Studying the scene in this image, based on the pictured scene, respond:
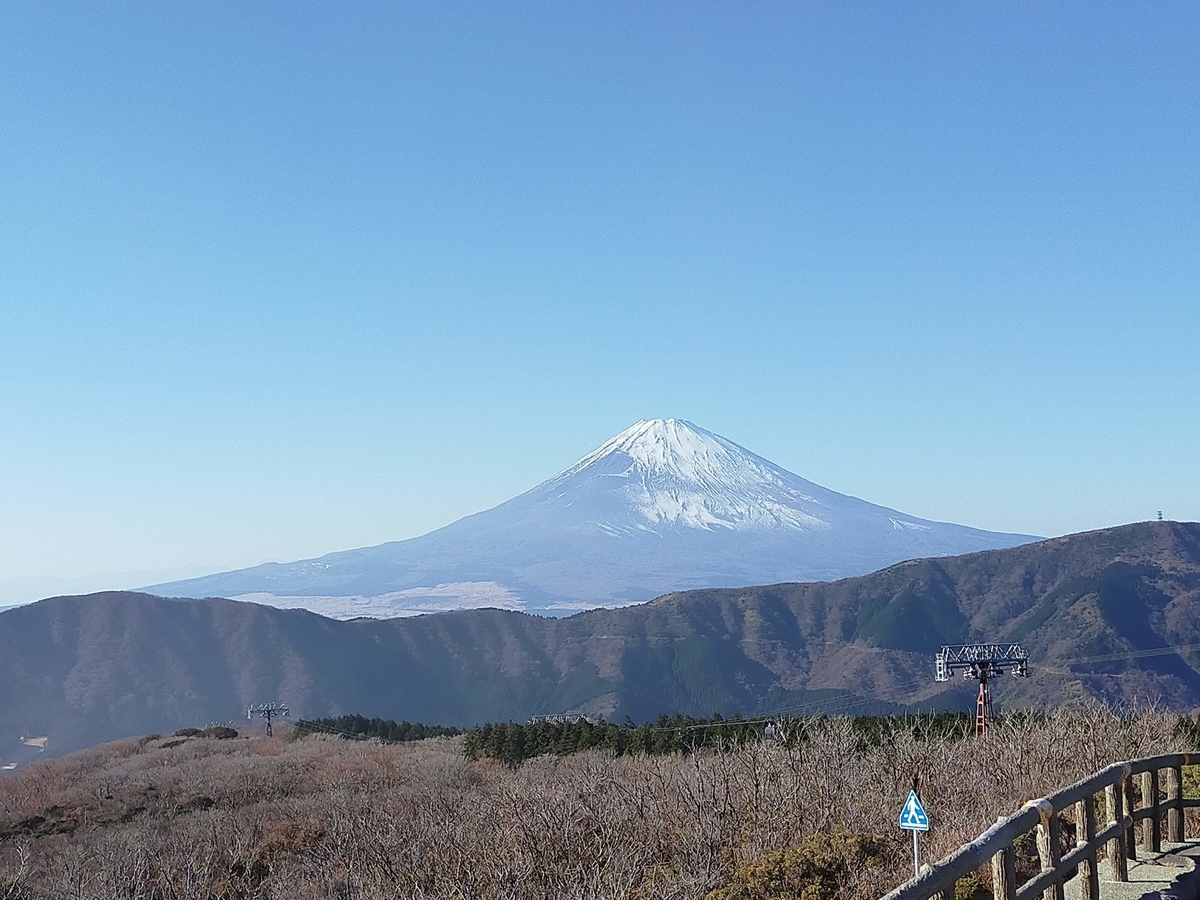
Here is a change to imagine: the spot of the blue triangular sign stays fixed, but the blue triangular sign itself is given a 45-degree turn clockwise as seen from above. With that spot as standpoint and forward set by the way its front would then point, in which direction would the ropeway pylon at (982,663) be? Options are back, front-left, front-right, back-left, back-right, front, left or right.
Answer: back-right

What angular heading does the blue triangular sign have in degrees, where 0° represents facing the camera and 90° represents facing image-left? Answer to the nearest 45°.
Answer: approximately 0°
